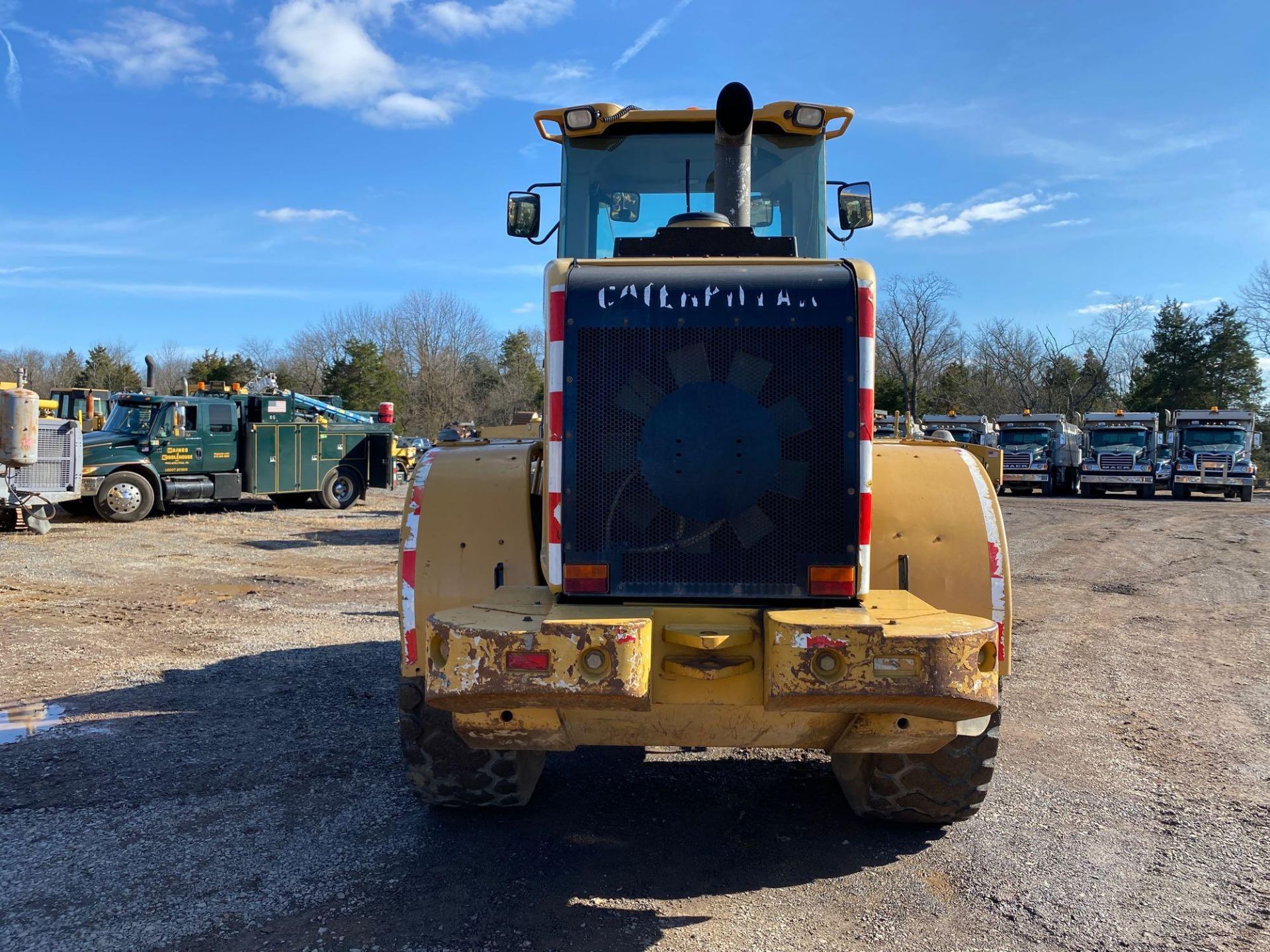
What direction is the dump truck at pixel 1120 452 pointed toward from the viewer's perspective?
toward the camera

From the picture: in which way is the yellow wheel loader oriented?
away from the camera

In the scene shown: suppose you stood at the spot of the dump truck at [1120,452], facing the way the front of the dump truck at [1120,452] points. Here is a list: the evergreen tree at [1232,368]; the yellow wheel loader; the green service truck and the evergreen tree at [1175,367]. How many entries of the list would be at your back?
2

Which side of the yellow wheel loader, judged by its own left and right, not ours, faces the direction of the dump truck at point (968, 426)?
front

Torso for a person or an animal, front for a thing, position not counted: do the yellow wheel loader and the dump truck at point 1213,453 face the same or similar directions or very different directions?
very different directions

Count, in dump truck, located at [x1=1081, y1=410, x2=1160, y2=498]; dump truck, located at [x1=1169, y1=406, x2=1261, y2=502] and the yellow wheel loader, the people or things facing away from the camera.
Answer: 1

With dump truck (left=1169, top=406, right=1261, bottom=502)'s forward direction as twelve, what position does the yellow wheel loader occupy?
The yellow wheel loader is roughly at 12 o'clock from the dump truck.

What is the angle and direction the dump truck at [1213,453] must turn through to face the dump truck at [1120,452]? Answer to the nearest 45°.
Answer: approximately 90° to its right

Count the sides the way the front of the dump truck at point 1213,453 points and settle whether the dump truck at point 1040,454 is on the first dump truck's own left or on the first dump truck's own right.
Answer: on the first dump truck's own right

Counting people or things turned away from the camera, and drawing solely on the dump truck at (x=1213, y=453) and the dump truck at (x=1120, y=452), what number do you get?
0
